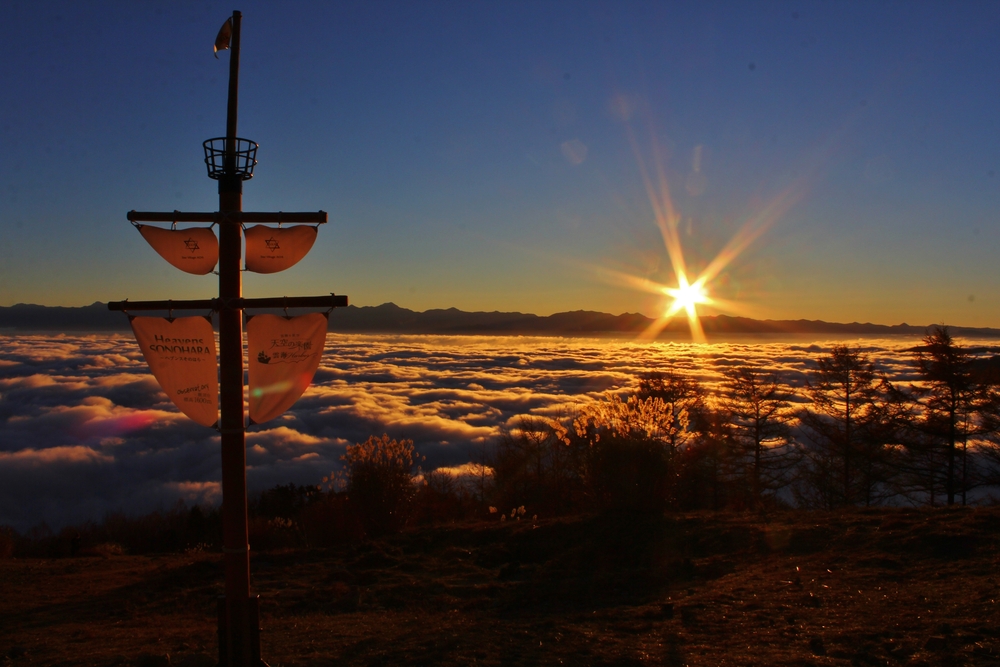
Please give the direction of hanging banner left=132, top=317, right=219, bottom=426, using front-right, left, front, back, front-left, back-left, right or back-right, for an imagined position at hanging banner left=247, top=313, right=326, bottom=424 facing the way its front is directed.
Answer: right

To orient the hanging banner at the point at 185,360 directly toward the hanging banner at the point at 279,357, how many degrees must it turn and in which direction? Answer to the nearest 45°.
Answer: approximately 90° to its left

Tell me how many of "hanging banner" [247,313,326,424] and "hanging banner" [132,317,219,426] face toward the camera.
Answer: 2

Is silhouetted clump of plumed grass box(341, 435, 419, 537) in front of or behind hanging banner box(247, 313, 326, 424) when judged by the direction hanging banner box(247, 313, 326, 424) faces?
behind

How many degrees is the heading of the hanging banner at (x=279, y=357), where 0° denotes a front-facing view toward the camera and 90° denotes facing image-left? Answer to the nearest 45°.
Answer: approximately 0°

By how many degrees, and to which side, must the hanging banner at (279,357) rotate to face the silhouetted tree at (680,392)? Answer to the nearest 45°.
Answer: approximately 135° to its left
